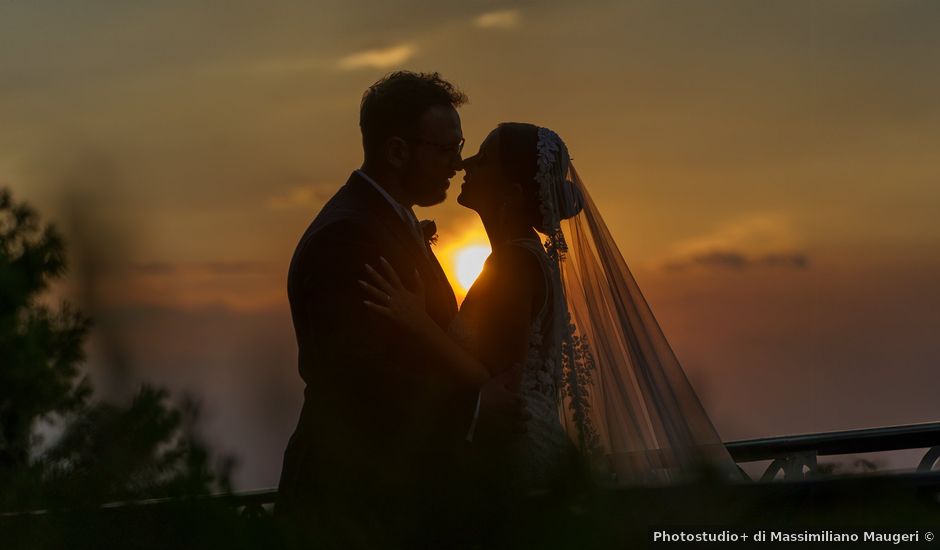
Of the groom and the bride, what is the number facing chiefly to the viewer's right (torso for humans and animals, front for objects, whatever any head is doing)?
1

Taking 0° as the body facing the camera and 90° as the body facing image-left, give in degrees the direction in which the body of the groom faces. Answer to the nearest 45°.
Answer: approximately 270°

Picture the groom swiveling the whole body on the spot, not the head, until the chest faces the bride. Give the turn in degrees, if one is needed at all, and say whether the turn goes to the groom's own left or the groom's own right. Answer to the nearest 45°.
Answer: approximately 45° to the groom's own left

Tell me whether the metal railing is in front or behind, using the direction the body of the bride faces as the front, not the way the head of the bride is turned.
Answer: in front

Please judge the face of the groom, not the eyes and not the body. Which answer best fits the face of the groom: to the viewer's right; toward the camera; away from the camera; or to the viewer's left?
to the viewer's right

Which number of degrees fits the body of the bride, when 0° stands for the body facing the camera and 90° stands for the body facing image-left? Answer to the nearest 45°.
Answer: approximately 90°

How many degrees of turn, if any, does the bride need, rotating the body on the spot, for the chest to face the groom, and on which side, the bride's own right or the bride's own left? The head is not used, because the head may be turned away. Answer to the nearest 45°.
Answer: approximately 45° to the bride's own left

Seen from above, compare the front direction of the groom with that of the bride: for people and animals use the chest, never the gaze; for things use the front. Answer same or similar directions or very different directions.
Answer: very different directions

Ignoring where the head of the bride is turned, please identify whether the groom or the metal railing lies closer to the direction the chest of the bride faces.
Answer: the groom
